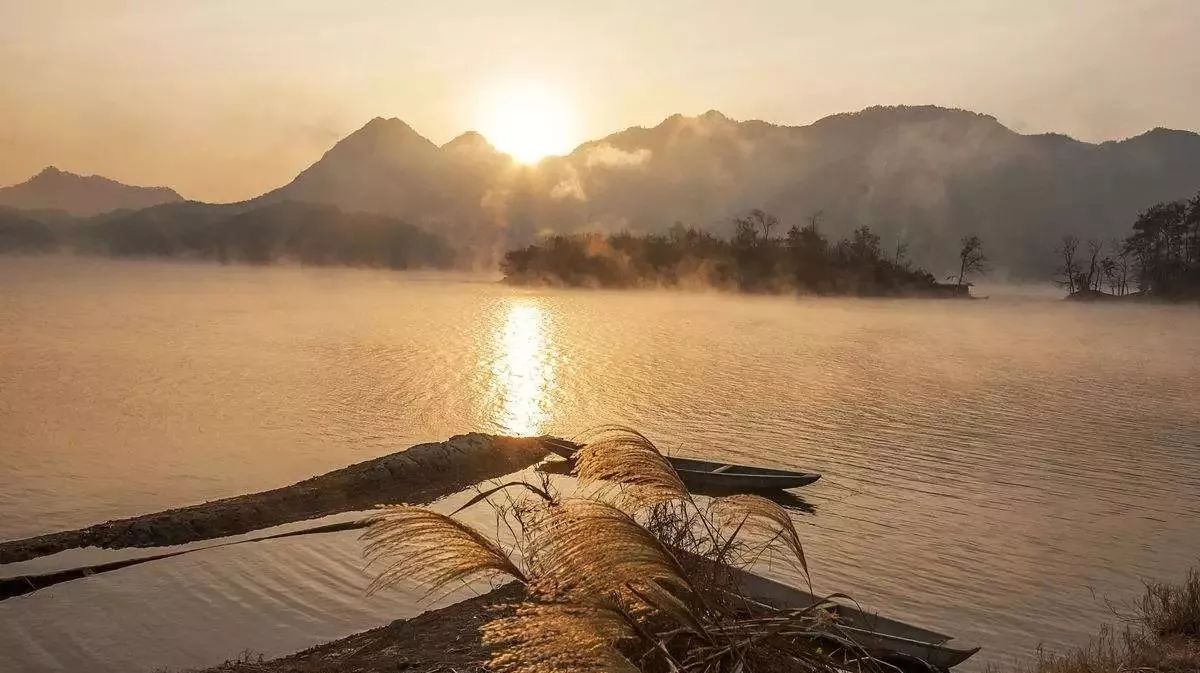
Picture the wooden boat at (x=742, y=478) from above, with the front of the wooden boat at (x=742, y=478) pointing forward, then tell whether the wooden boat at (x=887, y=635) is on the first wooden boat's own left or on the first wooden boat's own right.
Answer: on the first wooden boat's own right

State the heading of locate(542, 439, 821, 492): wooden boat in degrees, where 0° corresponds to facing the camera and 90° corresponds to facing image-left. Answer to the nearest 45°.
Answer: approximately 270°

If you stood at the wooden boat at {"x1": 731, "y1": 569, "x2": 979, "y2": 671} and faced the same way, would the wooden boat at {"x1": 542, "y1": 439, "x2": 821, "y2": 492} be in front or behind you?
behind

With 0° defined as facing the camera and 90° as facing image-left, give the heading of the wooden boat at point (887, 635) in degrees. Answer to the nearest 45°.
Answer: approximately 315°

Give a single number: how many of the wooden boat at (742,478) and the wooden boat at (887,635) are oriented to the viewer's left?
0
